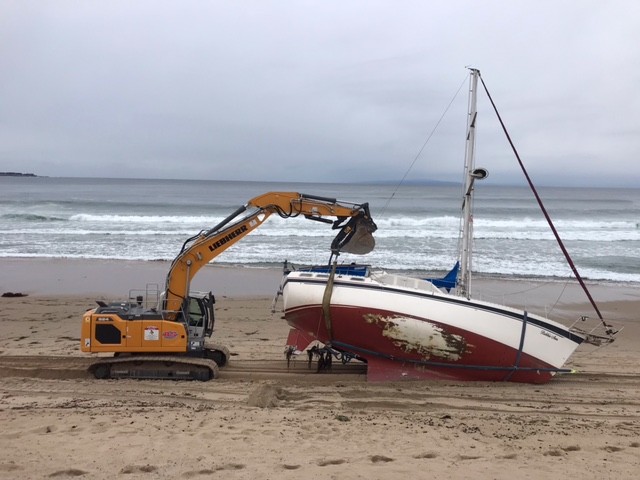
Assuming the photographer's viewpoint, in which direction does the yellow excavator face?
facing to the right of the viewer

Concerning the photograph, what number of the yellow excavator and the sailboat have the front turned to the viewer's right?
2

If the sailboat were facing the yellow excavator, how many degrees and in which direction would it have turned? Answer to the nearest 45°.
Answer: approximately 180°

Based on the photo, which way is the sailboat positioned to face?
to the viewer's right

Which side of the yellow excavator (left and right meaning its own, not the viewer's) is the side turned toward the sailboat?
front
